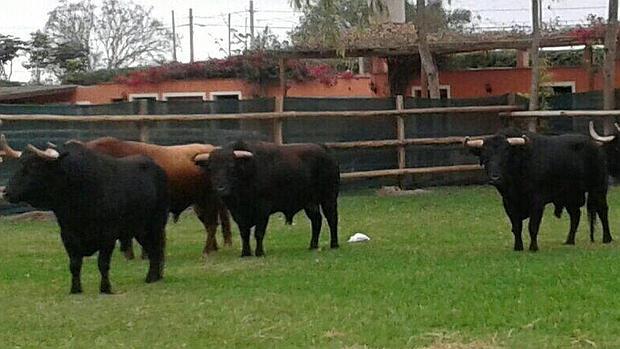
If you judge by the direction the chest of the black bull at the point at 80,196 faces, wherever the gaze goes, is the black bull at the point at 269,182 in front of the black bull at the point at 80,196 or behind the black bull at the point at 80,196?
behind

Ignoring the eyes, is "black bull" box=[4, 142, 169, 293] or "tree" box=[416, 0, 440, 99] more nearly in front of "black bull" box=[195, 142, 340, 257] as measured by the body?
the black bull

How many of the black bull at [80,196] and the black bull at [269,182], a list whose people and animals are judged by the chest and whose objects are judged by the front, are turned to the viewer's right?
0

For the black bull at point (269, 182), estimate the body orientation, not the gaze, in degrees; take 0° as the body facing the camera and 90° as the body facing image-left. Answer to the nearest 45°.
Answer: approximately 45°

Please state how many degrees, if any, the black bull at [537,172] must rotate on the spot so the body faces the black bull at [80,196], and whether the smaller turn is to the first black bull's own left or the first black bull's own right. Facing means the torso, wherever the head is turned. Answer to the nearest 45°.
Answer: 0° — it already faces it

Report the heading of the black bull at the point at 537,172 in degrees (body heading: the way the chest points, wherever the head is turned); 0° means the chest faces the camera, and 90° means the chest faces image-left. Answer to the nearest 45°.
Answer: approximately 45°

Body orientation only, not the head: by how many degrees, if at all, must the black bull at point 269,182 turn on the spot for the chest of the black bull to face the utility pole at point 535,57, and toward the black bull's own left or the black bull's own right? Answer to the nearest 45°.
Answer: approximately 180°
